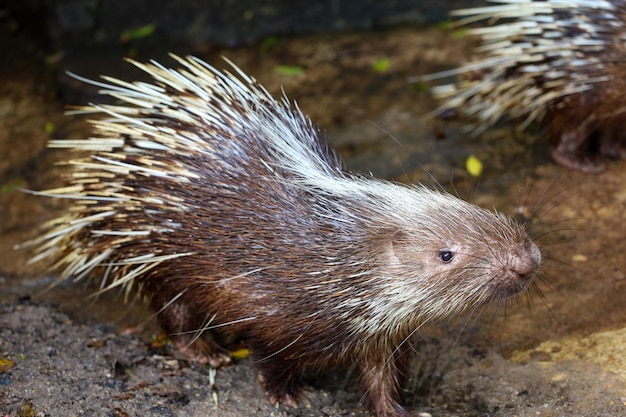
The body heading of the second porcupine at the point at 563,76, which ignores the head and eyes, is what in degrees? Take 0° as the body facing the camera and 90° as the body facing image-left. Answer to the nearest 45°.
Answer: approximately 270°

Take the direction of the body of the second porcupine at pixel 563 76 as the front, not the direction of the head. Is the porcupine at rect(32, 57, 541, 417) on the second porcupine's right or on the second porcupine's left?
on the second porcupine's right
